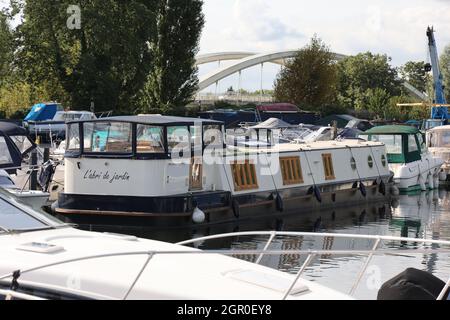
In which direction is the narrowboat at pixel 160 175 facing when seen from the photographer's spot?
facing away from the viewer and to the right of the viewer

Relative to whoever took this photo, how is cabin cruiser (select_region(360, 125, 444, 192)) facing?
facing away from the viewer and to the right of the viewer

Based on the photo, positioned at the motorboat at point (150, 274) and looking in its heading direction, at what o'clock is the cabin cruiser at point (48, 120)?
The cabin cruiser is roughly at 7 o'clock from the motorboat.

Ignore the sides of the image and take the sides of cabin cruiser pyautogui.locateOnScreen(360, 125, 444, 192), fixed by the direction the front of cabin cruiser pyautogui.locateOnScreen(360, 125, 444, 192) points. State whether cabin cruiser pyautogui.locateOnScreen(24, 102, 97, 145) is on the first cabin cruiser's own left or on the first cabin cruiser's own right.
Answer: on the first cabin cruiser's own left

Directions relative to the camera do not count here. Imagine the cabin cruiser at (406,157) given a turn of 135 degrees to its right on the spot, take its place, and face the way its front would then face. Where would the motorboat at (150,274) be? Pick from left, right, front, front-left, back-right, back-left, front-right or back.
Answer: front

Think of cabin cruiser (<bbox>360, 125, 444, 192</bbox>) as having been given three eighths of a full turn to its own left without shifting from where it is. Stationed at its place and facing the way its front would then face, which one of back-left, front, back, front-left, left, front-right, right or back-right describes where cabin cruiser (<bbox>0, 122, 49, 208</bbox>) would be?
front-left

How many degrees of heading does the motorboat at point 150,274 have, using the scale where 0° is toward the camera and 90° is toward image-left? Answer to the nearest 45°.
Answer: approximately 315°

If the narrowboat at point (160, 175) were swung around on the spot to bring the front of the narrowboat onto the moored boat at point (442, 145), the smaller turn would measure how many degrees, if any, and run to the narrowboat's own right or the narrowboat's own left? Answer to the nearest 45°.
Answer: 0° — it already faces it

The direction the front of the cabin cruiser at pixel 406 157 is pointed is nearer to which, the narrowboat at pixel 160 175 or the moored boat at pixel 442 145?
the moored boat

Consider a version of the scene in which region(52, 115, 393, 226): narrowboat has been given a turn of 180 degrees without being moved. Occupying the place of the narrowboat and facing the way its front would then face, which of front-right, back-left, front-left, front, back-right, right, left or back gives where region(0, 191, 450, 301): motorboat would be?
front-left
